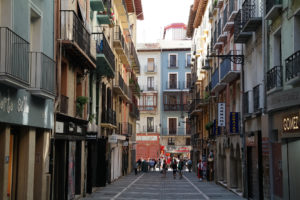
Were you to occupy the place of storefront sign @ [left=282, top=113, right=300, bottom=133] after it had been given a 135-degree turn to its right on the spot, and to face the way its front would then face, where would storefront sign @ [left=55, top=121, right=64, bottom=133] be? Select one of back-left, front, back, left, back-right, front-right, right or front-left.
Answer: left

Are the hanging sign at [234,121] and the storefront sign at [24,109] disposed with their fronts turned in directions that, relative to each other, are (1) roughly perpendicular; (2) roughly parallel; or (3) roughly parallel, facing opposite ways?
roughly perpendicular

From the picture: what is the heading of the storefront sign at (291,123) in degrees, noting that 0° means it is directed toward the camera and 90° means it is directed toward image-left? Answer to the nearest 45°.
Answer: approximately 45°

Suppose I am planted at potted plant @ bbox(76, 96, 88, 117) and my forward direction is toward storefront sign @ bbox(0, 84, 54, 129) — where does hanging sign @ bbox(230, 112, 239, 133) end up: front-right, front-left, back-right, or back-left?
back-left

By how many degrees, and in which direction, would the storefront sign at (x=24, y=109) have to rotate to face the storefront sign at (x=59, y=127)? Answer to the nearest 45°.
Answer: approximately 135° to its left

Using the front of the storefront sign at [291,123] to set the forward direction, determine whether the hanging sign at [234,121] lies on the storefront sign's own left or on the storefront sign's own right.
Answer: on the storefront sign's own right

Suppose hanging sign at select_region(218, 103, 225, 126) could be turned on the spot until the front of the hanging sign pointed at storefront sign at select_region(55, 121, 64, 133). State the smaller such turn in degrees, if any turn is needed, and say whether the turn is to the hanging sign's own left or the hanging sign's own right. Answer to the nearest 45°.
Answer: approximately 45° to the hanging sign's own right

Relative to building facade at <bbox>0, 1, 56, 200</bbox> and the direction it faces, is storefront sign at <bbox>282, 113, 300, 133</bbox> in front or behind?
in front

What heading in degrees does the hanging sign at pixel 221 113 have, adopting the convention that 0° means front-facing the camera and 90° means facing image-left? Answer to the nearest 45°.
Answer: approximately 0°

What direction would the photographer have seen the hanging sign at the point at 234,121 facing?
facing the viewer

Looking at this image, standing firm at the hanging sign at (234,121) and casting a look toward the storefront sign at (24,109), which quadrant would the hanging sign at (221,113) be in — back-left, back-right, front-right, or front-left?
back-right
